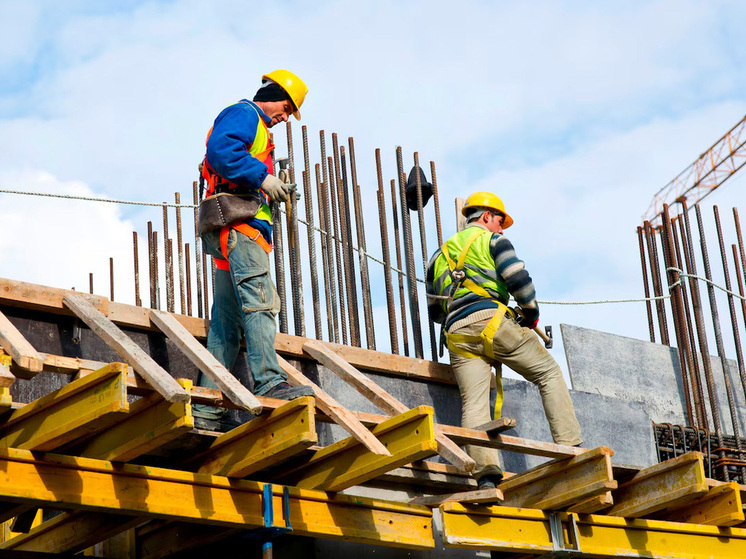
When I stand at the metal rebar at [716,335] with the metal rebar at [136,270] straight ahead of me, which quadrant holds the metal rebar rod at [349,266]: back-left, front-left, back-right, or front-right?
front-left

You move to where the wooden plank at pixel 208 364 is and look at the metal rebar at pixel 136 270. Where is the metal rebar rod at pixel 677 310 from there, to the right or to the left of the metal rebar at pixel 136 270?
right

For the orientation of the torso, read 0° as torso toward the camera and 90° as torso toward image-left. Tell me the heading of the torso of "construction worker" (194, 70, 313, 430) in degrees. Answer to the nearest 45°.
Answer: approximately 270°

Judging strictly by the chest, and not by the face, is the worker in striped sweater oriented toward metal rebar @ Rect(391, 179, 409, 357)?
no

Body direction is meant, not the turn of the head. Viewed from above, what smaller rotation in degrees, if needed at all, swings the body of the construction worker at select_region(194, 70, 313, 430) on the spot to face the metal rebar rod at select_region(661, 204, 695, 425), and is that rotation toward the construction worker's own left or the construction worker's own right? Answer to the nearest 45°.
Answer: approximately 45° to the construction worker's own left

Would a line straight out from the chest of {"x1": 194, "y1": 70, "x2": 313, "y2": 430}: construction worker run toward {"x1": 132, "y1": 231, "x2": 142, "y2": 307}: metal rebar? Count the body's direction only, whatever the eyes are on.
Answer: no

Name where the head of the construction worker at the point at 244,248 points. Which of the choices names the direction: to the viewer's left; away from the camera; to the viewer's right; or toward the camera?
to the viewer's right
